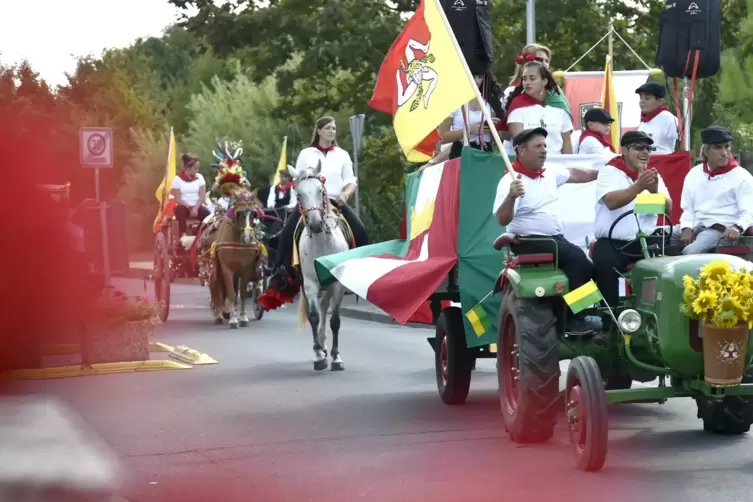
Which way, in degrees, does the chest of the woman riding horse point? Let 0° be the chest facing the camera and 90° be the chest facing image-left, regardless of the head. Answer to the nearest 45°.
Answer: approximately 0°

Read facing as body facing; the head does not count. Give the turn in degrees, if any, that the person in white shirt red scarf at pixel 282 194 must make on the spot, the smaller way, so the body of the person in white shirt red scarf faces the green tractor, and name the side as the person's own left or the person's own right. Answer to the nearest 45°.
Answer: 0° — they already face it

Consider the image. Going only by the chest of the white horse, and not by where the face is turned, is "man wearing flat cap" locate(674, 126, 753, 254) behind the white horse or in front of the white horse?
in front

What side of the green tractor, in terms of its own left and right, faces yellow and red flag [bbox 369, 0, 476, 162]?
back

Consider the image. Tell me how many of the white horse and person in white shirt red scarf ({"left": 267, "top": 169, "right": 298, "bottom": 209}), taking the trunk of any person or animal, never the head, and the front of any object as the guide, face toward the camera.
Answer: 2

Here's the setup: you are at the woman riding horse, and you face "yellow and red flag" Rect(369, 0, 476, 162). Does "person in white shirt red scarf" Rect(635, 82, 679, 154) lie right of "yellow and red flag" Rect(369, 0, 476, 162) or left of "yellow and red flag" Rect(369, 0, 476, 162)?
left

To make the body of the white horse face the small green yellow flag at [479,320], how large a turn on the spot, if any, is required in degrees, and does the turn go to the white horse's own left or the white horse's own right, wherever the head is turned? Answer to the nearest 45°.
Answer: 0° — it already faces it

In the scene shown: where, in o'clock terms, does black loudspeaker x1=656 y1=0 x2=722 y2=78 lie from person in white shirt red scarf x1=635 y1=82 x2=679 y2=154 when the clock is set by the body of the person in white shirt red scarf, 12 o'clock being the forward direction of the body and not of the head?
The black loudspeaker is roughly at 7 o'clock from the person in white shirt red scarf.
